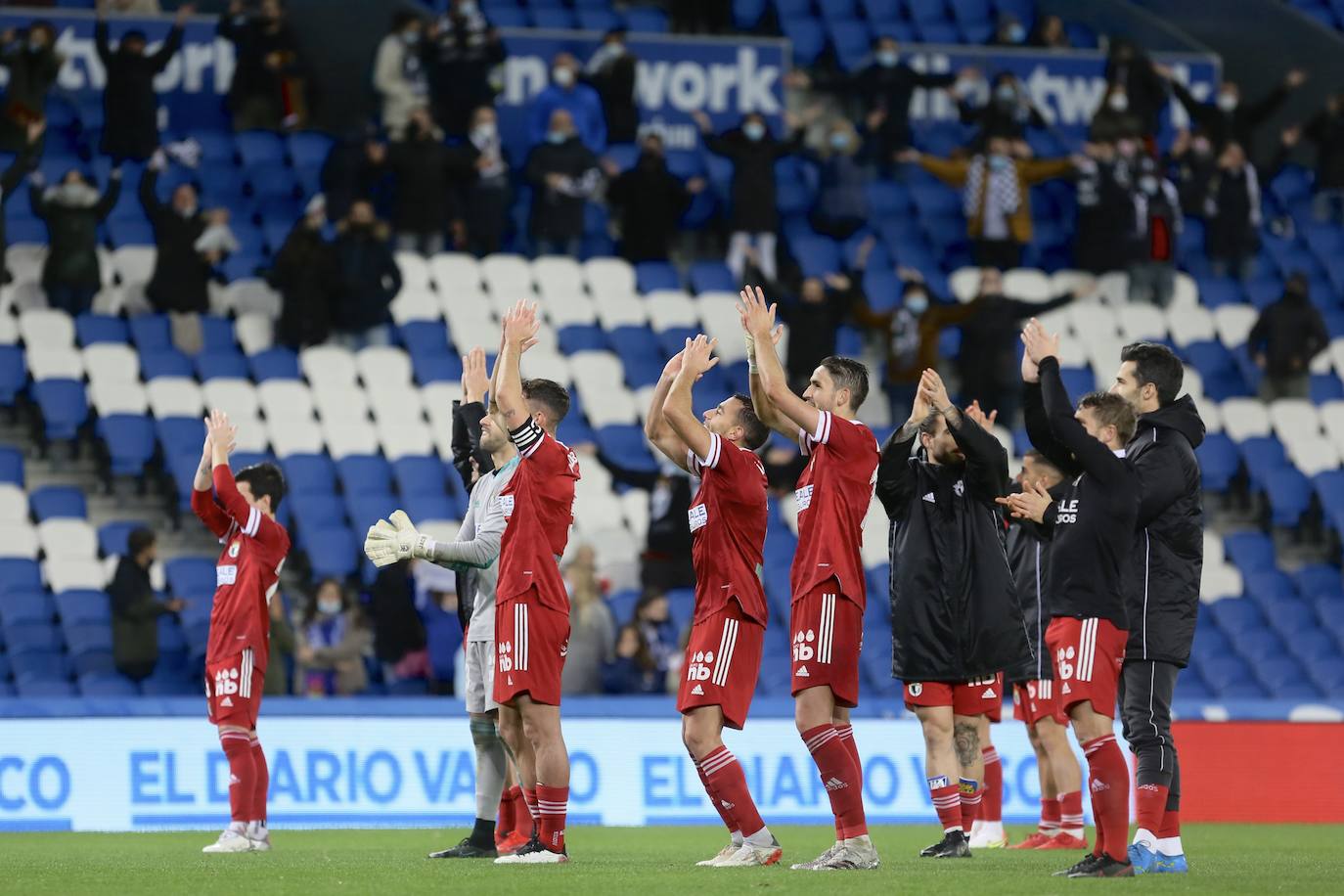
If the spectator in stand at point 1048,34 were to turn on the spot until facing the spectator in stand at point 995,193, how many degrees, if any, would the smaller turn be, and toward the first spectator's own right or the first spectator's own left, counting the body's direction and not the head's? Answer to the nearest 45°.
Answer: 0° — they already face them

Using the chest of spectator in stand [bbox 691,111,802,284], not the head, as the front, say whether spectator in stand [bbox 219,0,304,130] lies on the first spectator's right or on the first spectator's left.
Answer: on the first spectator's right

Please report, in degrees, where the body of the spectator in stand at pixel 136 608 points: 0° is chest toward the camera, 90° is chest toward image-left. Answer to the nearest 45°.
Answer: approximately 270°

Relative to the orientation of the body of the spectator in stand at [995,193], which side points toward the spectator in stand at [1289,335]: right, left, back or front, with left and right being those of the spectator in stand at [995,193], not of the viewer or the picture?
left

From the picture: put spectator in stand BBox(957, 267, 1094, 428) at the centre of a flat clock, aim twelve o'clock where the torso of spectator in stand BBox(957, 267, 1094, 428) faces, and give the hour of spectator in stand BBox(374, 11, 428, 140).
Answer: spectator in stand BBox(374, 11, 428, 140) is roughly at 3 o'clock from spectator in stand BBox(957, 267, 1094, 428).

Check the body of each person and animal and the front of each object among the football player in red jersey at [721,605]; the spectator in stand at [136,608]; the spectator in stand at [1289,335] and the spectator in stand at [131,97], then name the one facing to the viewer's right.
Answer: the spectator in stand at [136,608]
